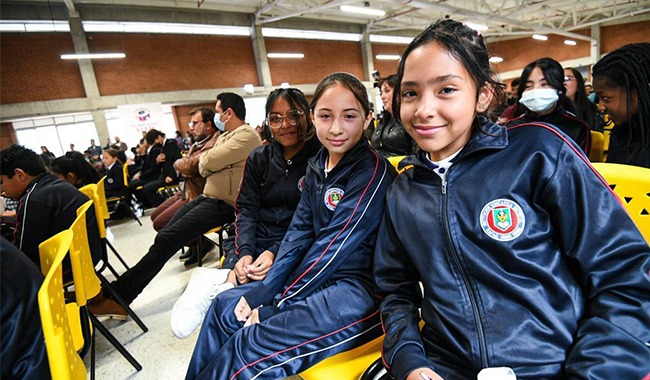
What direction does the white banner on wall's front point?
toward the camera

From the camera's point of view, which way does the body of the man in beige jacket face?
to the viewer's left

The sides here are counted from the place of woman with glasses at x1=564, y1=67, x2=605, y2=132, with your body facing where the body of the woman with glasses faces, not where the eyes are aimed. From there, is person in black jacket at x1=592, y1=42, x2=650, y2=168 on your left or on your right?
on your left

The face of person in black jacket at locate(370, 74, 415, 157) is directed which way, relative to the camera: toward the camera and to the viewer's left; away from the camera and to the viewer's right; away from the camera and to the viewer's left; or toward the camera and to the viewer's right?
toward the camera and to the viewer's left

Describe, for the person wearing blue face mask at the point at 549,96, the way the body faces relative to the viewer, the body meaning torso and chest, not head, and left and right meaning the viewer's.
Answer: facing the viewer and to the left of the viewer

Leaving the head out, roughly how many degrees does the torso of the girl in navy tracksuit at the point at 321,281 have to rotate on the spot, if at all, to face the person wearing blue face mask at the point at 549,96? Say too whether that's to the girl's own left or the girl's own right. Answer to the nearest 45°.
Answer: approximately 180°

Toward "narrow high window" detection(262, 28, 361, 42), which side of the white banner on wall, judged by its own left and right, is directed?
left

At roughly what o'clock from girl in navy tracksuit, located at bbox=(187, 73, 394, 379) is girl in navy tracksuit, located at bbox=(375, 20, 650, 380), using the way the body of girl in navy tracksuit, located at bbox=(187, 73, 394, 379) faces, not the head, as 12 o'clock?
girl in navy tracksuit, located at bbox=(375, 20, 650, 380) is roughly at 9 o'clock from girl in navy tracksuit, located at bbox=(187, 73, 394, 379).

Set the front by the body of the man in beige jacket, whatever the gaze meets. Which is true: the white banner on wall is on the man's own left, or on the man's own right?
on the man's own right

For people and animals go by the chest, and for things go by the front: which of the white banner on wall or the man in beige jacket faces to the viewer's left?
the man in beige jacket

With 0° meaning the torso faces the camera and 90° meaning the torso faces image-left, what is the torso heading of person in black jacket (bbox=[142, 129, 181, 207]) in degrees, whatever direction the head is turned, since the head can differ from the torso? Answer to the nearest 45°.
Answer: approximately 90°

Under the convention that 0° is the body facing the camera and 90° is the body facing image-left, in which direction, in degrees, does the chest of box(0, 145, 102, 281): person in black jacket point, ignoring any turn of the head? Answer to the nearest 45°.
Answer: approximately 135°
